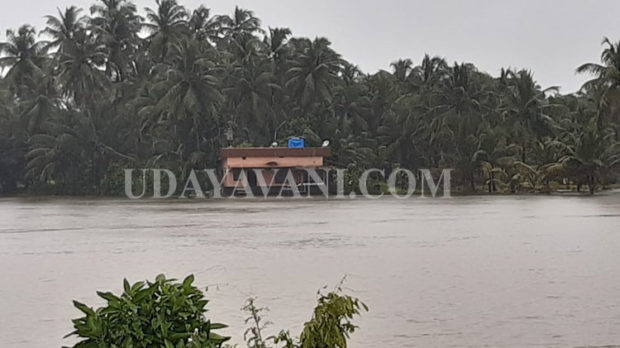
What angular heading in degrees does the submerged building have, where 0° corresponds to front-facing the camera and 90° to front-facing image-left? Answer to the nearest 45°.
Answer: approximately 0°

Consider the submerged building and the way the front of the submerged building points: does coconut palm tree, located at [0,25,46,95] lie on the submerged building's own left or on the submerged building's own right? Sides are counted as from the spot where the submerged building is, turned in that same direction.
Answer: on the submerged building's own right

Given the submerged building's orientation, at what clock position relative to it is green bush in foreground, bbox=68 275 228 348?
The green bush in foreground is roughly at 12 o'clock from the submerged building.

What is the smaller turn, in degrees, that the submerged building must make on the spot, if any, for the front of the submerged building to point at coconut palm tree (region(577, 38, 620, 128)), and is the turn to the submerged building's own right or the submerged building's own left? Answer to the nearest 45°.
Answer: approximately 90° to the submerged building's own left

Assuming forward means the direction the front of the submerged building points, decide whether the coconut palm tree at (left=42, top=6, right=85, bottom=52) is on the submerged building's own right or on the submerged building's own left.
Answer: on the submerged building's own right

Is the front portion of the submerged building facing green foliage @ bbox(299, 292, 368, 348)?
yes
